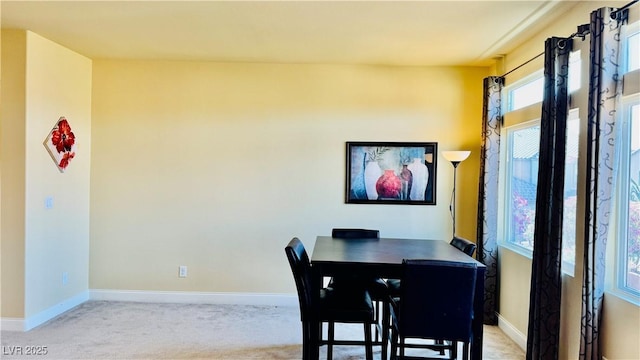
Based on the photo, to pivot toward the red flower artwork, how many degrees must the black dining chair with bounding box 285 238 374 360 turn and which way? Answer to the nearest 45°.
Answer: approximately 135° to its left

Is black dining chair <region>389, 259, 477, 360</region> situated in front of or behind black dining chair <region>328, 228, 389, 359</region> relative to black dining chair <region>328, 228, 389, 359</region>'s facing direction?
in front

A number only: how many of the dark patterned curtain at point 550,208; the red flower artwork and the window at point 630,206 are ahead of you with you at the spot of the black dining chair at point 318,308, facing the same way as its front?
2

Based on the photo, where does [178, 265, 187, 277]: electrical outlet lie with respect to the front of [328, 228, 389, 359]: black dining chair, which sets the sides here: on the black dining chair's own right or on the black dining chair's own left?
on the black dining chair's own right

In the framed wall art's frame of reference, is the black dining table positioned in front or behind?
in front

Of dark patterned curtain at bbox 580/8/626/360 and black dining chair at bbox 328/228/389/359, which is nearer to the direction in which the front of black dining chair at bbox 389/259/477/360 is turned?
the black dining chair

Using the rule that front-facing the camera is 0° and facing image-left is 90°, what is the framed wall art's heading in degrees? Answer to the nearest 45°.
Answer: approximately 0°

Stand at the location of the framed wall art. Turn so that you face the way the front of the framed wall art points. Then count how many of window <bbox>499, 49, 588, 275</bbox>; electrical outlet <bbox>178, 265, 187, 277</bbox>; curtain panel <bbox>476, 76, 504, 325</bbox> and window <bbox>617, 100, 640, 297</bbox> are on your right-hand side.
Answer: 1

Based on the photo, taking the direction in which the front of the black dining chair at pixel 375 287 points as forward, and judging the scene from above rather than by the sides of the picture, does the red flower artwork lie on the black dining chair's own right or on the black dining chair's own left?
on the black dining chair's own right

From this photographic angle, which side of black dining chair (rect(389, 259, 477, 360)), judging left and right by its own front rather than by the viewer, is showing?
back

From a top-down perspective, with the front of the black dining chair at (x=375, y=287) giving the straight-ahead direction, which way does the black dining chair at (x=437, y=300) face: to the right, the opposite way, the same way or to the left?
the opposite way

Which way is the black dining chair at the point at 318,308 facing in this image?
to the viewer's right

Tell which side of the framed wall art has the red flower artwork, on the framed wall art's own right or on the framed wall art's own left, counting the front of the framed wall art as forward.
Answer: on the framed wall art's own right

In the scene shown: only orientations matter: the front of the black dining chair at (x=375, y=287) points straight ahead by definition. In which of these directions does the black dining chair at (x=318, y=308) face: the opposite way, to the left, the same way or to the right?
to the left

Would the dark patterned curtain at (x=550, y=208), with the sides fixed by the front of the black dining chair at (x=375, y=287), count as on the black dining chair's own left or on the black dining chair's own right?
on the black dining chair's own left

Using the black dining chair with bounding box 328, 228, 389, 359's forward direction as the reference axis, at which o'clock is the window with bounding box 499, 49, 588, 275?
The window is roughly at 8 o'clock from the black dining chair.
